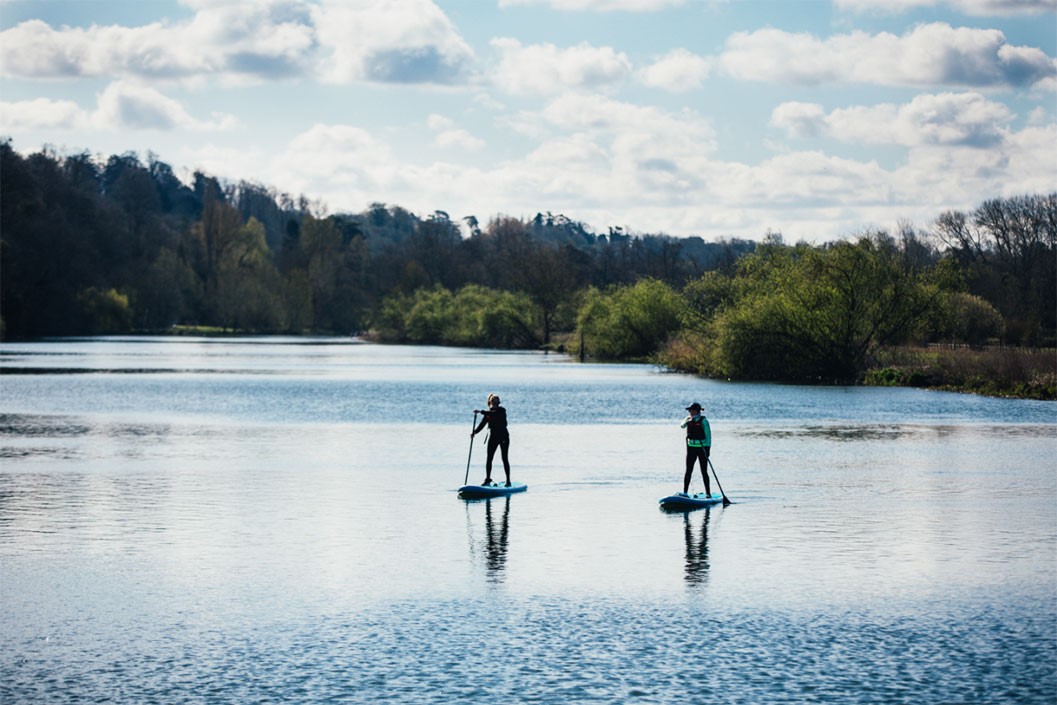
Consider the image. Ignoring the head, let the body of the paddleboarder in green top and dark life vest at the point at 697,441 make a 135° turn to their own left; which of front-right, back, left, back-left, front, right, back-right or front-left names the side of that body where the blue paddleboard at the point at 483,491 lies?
back
